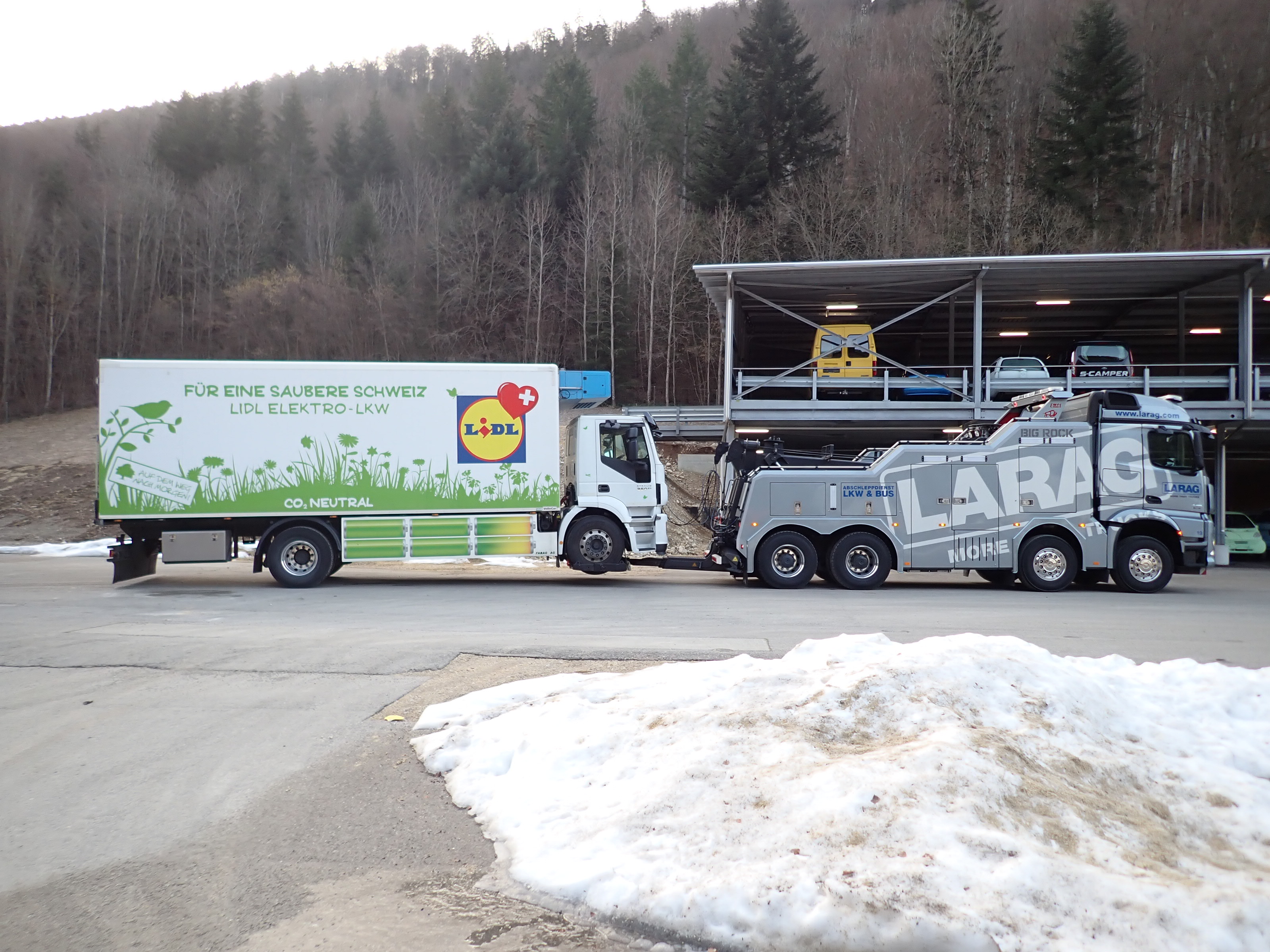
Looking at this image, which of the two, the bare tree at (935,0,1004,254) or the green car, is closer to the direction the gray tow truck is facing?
the green car

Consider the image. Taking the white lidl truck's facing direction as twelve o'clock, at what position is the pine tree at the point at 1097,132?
The pine tree is roughly at 11 o'clock from the white lidl truck.

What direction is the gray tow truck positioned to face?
to the viewer's right

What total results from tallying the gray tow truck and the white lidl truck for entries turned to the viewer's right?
2

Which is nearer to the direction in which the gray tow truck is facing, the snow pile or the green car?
the green car

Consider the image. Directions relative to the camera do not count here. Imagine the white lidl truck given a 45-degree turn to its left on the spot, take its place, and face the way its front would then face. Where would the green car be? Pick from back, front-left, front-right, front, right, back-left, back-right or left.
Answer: front-right

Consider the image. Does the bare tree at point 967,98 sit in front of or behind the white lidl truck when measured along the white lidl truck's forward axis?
in front

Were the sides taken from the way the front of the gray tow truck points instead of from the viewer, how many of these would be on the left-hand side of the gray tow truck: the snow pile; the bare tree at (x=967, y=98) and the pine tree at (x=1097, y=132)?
2

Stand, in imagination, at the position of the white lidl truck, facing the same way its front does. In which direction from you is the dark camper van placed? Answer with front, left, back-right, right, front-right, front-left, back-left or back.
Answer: front

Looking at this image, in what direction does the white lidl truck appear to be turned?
to the viewer's right

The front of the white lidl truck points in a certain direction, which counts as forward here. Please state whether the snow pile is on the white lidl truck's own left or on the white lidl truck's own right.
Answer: on the white lidl truck's own right

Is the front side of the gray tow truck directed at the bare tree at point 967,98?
no

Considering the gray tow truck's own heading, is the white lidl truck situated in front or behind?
behind

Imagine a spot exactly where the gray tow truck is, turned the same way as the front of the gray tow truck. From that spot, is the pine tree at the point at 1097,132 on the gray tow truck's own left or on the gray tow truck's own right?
on the gray tow truck's own left

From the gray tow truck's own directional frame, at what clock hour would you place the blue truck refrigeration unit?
The blue truck refrigeration unit is roughly at 6 o'clock from the gray tow truck.
